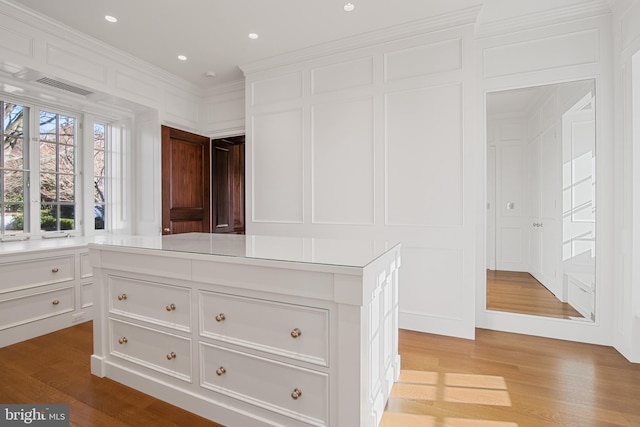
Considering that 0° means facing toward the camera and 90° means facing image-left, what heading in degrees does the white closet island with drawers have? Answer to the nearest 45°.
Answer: approximately 45°

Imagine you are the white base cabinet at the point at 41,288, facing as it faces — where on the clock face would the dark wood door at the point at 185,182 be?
The dark wood door is roughly at 10 o'clock from the white base cabinet.

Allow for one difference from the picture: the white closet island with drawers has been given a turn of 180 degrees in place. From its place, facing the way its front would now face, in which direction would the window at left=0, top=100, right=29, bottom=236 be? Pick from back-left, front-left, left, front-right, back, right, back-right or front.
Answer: left

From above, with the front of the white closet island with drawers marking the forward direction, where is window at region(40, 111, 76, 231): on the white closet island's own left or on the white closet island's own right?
on the white closet island's own right

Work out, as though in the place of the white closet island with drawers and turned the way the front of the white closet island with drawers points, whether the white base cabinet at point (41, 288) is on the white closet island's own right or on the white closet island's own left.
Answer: on the white closet island's own right

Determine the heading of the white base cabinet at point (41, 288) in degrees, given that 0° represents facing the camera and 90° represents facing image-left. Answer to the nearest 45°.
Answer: approximately 315°
